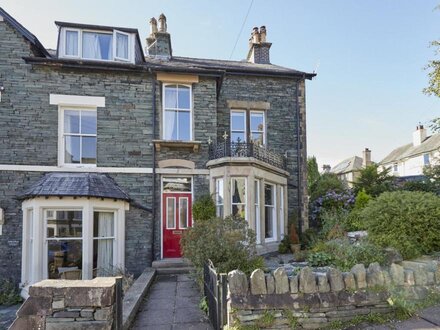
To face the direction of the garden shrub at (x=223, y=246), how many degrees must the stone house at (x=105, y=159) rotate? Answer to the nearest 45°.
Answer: approximately 45° to its left

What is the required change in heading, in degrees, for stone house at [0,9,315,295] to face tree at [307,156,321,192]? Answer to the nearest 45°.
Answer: approximately 135° to its left

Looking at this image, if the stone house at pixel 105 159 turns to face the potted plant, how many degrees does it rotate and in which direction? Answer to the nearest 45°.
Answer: approximately 90° to its left

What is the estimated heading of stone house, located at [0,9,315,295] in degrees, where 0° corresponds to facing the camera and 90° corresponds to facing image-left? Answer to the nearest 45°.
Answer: approximately 0°
